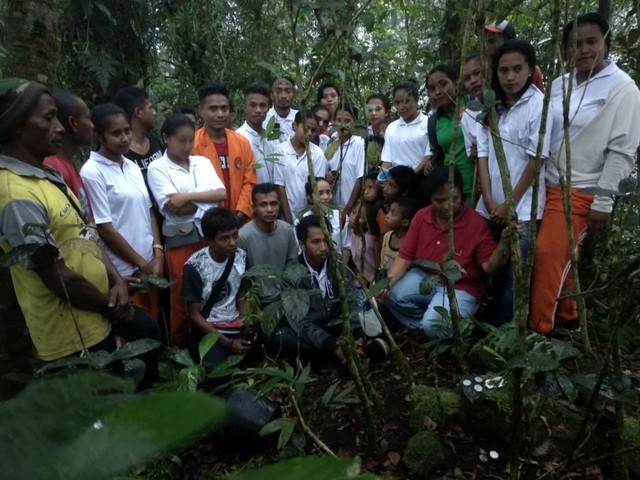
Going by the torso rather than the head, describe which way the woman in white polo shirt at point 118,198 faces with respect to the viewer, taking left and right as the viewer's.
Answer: facing the viewer and to the right of the viewer

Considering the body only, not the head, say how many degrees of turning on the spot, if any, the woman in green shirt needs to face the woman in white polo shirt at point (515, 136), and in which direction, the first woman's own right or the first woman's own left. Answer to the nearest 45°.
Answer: approximately 90° to the first woman's own left

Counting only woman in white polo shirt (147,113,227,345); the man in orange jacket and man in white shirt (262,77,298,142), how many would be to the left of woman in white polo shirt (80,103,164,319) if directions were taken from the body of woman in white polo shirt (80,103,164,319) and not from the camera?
3

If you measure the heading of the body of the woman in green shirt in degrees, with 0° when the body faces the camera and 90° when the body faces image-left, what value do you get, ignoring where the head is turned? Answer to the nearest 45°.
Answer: approximately 45°

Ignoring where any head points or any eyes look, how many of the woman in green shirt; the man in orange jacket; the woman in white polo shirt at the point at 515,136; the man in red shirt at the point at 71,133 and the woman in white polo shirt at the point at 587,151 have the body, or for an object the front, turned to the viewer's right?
1

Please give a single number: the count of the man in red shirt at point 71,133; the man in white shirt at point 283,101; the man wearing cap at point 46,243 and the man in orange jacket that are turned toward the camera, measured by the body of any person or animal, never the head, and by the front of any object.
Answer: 2

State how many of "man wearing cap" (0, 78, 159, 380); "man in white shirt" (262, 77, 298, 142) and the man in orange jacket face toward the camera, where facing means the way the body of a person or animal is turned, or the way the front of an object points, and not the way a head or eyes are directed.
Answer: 2

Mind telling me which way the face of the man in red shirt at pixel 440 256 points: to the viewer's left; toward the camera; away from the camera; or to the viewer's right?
toward the camera

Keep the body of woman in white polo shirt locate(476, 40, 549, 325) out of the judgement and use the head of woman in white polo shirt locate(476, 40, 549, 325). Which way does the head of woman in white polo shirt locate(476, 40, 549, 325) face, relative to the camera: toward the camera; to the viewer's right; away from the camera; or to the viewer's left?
toward the camera

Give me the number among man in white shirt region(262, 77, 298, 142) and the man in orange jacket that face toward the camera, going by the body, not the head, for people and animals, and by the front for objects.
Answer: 2

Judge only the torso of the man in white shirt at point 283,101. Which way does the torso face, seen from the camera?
toward the camera

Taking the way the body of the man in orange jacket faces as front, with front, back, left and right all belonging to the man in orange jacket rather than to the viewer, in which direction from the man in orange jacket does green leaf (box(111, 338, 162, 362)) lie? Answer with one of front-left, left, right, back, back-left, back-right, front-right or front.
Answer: front

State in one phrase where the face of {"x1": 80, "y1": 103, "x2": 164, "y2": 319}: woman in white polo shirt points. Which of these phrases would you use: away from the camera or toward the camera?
toward the camera

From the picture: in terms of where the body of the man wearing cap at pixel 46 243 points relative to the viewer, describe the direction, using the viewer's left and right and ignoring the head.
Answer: facing to the right of the viewer

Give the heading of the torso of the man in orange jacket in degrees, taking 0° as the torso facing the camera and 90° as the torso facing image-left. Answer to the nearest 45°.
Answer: approximately 0°

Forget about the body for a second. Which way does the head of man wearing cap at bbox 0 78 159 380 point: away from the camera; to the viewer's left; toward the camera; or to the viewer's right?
to the viewer's right

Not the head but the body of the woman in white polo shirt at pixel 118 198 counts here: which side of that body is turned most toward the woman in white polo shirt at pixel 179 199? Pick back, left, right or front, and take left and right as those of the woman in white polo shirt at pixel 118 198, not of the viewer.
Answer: left

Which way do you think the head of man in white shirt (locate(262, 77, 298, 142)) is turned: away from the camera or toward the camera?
toward the camera
